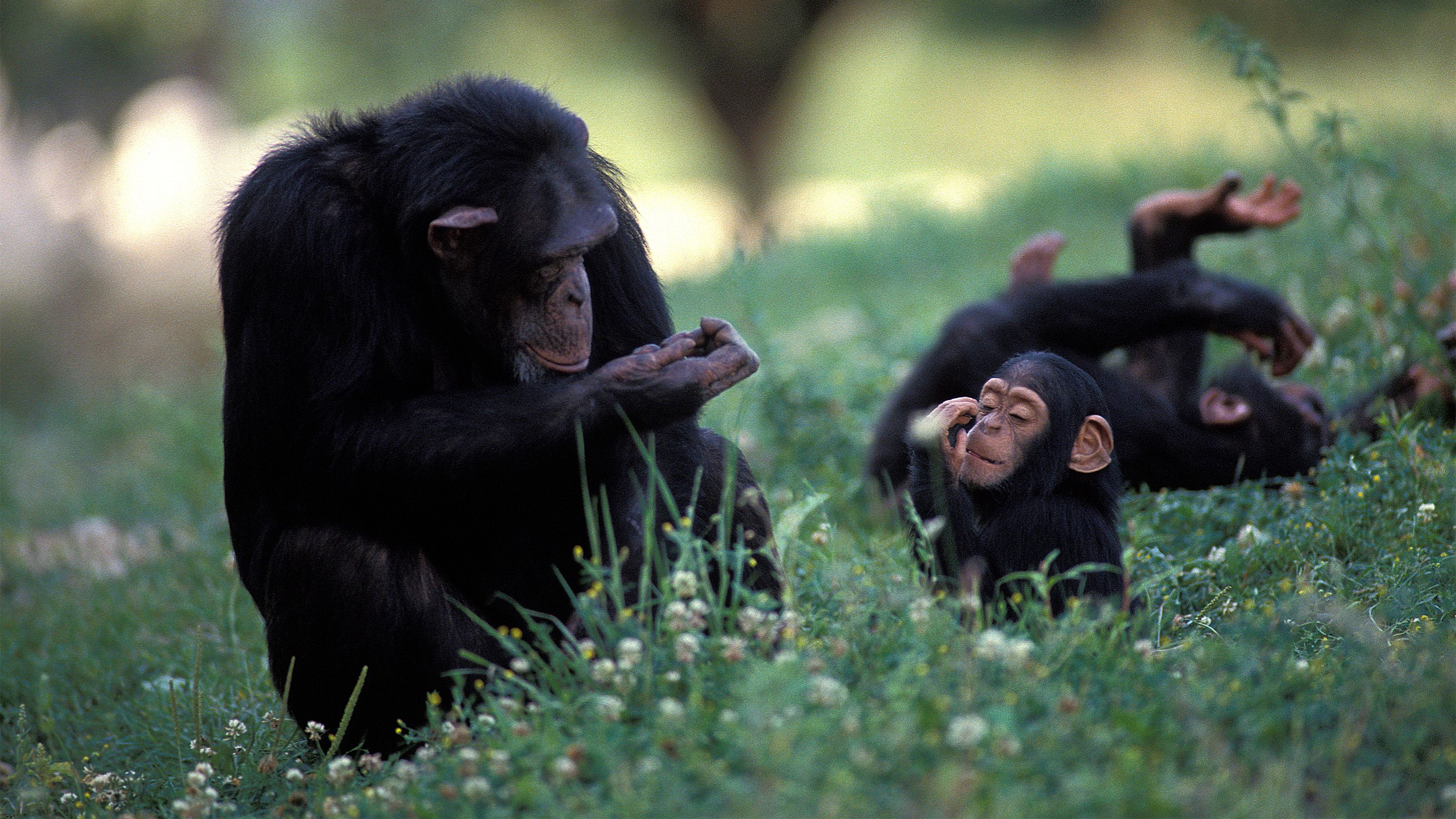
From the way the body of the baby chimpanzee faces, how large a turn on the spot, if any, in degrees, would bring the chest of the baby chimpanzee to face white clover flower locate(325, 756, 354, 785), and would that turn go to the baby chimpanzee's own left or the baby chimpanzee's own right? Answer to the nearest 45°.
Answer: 0° — it already faces it

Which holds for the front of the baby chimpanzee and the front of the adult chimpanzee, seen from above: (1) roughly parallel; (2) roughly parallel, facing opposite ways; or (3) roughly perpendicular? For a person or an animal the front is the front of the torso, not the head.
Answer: roughly perpendicular

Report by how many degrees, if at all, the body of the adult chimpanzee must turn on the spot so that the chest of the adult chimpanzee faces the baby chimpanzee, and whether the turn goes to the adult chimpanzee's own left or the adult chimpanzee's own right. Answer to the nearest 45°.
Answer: approximately 45° to the adult chimpanzee's own left

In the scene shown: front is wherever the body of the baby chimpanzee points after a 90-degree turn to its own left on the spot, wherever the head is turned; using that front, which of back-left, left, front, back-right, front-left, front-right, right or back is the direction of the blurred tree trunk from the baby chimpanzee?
back-left

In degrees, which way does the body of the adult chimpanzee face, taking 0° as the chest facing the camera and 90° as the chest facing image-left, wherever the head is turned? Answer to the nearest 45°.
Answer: approximately 315°

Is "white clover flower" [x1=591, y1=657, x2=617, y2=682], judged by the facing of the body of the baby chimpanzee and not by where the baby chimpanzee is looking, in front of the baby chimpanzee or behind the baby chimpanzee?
in front

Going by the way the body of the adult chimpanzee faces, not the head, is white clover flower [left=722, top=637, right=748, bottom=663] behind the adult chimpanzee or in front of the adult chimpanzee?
in front

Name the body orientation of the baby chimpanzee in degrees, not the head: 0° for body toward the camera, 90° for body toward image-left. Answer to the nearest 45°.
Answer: approximately 45°
